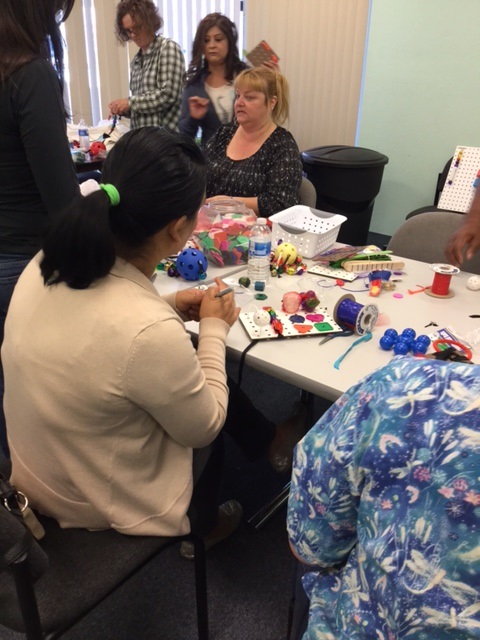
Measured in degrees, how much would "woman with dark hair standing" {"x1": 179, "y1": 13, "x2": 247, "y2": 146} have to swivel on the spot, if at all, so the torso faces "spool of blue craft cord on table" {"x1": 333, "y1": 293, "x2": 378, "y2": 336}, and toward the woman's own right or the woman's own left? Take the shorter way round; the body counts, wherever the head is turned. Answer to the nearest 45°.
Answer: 0° — they already face it

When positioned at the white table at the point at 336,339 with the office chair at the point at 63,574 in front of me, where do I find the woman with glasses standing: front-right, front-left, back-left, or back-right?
back-right

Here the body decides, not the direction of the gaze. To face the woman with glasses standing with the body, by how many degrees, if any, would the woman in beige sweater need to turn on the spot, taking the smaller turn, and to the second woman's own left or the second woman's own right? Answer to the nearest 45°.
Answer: approximately 45° to the second woman's own left

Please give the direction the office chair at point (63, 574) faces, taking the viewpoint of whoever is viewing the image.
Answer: facing away from the viewer and to the right of the viewer

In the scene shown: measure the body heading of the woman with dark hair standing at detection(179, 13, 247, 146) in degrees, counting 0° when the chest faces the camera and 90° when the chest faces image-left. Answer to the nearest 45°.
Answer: approximately 0°

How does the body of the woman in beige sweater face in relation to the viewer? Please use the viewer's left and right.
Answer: facing away from the viewer and to the right of the viewer

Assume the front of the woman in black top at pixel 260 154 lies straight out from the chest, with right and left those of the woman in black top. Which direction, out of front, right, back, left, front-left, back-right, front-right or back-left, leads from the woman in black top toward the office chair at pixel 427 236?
left

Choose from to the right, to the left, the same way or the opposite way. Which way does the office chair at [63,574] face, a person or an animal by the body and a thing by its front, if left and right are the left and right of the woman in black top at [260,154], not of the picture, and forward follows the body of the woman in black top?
the opposite way

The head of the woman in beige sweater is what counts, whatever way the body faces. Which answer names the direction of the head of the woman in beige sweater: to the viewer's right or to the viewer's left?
to the viewer's right
